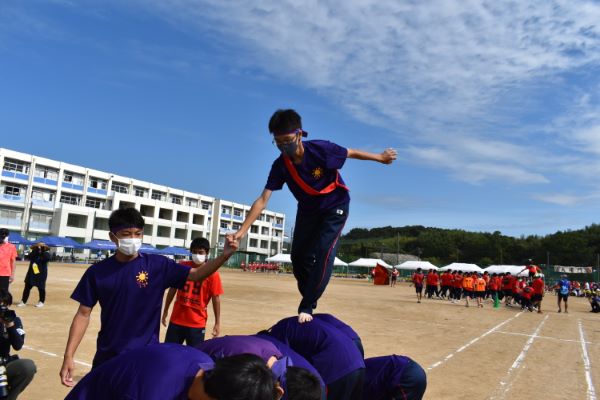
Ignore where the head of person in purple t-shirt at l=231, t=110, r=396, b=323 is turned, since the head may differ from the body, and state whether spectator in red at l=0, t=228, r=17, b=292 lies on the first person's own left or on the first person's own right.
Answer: on the first person's own right

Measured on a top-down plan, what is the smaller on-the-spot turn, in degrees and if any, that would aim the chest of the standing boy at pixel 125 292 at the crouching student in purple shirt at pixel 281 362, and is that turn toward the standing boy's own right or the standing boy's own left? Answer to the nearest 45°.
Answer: approximately 45° to the standing boy's own left

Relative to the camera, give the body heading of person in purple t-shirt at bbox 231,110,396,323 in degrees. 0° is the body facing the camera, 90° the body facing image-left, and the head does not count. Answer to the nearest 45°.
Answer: approximately 45°

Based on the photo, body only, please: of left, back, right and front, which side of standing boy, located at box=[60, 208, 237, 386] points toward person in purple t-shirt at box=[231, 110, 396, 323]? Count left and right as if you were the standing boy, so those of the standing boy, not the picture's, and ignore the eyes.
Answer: left

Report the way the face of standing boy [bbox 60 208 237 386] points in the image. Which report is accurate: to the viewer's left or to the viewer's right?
to the viewer's right

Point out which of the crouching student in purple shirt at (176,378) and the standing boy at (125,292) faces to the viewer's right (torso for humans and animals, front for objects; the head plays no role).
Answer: the crouching student in purple shirt

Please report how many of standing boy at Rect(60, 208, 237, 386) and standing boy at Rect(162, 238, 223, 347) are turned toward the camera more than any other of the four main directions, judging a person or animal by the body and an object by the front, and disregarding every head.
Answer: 2

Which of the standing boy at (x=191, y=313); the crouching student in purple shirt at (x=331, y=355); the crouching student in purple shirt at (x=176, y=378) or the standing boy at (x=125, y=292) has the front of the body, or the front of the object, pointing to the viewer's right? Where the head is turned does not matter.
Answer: the crouching student in purple shirt at (x=176, y=378)
